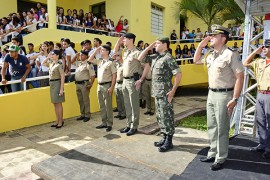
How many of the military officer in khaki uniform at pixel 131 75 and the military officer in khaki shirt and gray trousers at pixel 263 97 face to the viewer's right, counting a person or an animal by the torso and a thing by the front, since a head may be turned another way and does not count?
0

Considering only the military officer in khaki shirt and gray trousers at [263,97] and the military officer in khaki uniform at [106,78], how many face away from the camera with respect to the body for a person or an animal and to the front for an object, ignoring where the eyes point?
0

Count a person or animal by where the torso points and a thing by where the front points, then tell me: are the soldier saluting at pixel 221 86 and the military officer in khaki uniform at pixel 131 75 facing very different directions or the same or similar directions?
same or similar directions

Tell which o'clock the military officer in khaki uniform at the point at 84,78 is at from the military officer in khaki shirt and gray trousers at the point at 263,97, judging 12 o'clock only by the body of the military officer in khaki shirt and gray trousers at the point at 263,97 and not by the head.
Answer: the military officer in khaki uniform at the point at 84,78 is roughly at 2 o'clock from the military officer in khaki shirt and gray trousers at the point at 263,97.

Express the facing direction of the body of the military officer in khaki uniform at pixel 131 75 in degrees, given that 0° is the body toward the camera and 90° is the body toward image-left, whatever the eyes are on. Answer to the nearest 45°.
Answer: approximately 45°

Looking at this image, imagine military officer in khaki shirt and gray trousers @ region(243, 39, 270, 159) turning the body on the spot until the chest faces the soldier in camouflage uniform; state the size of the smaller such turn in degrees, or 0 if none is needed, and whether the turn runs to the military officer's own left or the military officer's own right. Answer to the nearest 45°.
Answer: approximately 45° to the military officer's own right

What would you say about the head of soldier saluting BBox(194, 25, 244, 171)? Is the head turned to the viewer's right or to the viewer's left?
to the viewer's left

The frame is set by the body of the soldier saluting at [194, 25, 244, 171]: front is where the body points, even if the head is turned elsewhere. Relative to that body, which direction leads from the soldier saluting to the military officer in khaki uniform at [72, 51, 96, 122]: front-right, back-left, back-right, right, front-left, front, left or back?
right

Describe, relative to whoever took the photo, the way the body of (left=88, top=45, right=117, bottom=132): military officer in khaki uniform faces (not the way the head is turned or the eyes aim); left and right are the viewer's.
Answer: facing the viewer and to the left of the viewer

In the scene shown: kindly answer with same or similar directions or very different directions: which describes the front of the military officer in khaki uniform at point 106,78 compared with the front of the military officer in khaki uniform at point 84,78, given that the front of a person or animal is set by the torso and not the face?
same or similar directions
